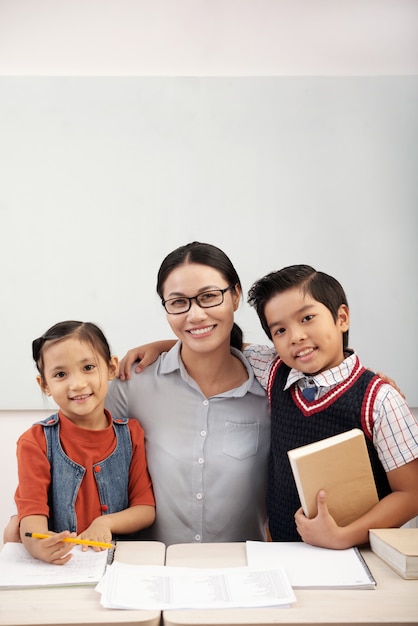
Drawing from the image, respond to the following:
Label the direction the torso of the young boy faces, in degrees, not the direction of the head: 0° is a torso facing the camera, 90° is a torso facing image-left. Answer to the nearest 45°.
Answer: approximately 45°

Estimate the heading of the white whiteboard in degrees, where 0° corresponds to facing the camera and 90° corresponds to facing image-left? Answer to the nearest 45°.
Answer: approximately 0°

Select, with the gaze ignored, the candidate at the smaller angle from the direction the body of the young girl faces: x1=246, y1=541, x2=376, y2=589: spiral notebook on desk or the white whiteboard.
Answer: the spiral notebook on desk

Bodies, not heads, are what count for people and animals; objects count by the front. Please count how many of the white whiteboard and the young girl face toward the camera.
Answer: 2

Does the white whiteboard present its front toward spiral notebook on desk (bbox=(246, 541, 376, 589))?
yes

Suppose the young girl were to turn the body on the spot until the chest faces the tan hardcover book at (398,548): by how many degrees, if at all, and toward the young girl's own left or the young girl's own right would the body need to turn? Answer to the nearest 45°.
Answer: approximately 45° to the young girl's own left

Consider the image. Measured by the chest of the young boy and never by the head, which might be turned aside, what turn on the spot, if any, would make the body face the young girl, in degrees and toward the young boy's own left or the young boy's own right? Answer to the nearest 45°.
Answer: approximately 45° to the young boy's own right

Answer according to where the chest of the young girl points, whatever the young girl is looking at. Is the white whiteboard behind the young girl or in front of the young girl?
behind

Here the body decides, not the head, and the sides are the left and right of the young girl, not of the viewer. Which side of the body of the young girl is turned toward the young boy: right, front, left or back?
left

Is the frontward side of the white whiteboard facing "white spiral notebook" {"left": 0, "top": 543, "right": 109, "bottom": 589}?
yes
